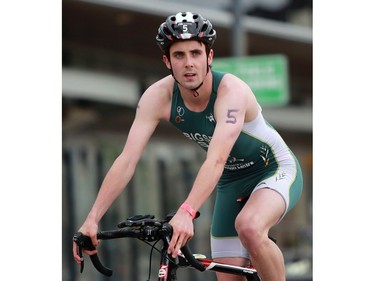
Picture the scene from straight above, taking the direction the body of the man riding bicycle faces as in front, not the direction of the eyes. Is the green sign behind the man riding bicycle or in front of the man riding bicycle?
behind

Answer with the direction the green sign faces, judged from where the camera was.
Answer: facing the viewer

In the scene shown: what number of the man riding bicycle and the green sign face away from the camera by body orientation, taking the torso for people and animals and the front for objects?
0

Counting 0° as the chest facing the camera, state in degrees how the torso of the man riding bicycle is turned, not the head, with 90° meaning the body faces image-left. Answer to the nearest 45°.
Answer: approximately 45°

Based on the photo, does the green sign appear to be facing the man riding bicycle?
yes
